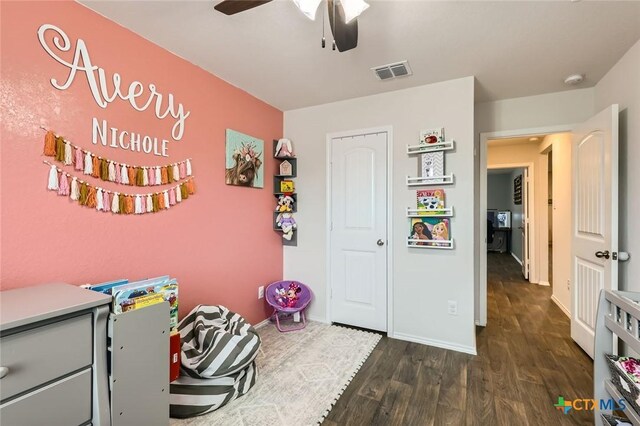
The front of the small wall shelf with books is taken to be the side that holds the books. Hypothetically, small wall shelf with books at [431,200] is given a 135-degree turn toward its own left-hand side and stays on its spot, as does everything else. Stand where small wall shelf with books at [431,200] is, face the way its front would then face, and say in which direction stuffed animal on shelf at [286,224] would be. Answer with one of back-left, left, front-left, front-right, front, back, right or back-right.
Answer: back-left

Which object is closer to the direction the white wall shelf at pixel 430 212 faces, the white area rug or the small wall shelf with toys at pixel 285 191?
the white area rug

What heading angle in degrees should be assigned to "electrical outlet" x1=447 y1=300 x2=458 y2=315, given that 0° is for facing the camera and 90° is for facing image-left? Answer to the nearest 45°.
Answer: approximately 0°

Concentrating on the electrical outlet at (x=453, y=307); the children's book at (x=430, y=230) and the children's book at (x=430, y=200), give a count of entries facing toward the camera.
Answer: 3

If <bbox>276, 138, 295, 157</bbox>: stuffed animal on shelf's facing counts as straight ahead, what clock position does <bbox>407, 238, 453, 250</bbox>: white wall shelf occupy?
The white wall shelf is roughly at 10 o'clock from the stuffed animal on shelf.

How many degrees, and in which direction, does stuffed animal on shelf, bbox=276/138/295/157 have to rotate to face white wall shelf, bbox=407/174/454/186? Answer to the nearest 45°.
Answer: approximately 45° to its left

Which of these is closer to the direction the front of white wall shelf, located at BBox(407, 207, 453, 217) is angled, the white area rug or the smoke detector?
the white area rug

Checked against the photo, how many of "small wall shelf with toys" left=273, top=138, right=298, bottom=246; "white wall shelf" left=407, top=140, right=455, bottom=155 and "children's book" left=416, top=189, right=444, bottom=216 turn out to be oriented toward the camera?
3
